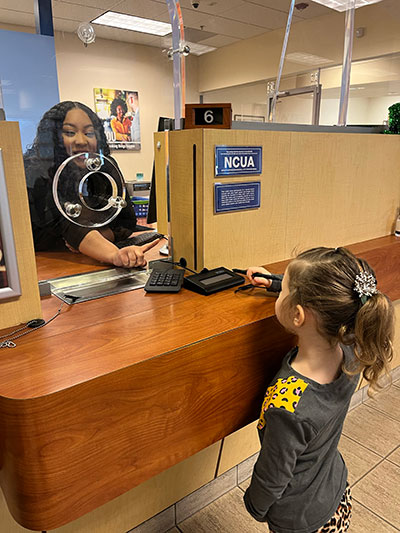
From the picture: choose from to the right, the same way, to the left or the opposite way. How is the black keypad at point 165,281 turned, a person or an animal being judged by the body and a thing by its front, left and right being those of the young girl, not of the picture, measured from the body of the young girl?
the opposite way

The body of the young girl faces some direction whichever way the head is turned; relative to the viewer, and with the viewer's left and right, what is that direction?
facing away from the viewer and to the left of the viewer

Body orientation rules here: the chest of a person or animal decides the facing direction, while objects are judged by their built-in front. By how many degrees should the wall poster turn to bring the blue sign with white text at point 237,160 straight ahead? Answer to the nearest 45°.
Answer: approximately 45° to its left

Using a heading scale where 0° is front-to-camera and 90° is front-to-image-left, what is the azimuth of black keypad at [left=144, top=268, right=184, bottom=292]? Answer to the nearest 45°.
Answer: approximately 0°

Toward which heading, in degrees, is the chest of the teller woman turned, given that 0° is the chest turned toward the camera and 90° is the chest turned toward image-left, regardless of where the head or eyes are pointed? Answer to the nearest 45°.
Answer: approximately 315°

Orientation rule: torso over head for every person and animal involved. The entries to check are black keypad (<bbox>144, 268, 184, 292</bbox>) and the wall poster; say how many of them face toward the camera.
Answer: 2

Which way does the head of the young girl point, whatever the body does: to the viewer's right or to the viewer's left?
to the viewer's left

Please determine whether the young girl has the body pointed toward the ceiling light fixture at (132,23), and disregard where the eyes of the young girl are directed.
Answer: yes

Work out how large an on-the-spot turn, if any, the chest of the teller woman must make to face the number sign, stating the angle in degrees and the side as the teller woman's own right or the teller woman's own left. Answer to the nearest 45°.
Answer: approximately 45° to the teller woman's own left

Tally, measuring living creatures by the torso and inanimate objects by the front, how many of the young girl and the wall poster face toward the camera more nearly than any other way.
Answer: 1

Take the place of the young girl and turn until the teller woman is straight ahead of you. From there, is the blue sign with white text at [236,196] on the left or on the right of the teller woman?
right

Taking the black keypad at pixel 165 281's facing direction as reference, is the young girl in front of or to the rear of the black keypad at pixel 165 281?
in front

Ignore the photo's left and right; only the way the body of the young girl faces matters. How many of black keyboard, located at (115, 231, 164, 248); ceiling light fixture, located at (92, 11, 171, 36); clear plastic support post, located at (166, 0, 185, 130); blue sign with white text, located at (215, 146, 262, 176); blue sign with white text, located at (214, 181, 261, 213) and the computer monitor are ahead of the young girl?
6

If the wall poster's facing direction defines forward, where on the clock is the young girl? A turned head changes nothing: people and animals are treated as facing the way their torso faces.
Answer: The young girl is roughly at 11 o'clock from the wall poster.
